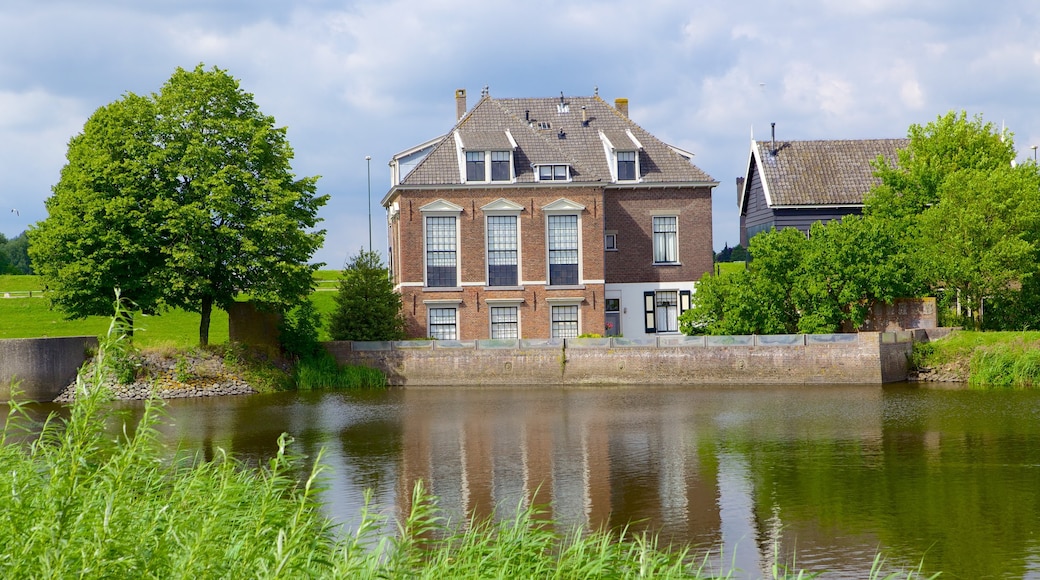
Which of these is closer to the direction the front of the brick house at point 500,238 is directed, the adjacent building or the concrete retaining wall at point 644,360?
the concrete retaining wall

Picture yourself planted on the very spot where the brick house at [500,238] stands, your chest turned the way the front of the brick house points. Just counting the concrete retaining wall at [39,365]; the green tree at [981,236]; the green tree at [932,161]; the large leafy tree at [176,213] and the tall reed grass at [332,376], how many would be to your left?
2

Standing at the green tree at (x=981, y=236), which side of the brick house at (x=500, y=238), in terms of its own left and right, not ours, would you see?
left

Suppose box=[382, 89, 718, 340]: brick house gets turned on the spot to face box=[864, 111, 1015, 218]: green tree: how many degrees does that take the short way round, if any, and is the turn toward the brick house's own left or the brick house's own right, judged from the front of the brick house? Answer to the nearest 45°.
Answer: approximately 90° to the brick house's own left

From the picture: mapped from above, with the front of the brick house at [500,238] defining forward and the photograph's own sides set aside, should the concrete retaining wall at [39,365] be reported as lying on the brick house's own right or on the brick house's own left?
on the brick house's own right

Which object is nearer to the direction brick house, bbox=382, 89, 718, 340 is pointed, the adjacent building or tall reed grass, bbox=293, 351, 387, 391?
the tall reed grass

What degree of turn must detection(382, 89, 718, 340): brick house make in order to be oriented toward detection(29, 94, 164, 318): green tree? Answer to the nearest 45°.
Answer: approximately 45° to its right

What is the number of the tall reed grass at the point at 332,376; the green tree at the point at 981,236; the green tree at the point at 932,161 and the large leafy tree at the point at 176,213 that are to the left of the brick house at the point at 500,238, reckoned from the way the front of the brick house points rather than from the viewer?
2

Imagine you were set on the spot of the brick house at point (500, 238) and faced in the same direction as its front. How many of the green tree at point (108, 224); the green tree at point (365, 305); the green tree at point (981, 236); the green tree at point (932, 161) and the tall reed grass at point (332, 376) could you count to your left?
2

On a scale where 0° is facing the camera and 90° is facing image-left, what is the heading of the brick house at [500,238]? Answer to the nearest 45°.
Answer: approximately 0°

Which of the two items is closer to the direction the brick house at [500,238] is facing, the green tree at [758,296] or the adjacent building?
the green tree
